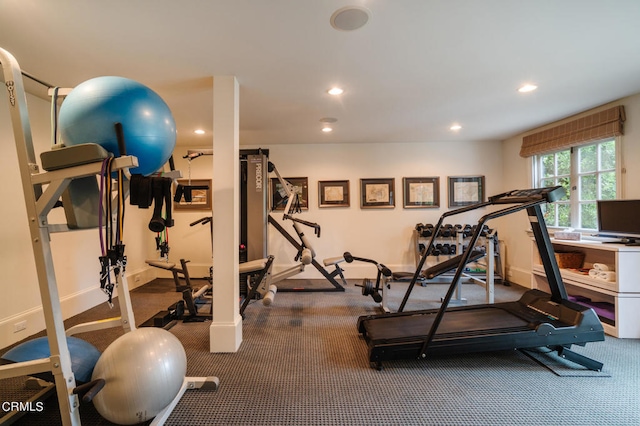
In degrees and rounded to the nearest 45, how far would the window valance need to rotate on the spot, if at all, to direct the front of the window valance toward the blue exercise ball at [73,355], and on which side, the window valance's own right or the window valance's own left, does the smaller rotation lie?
0° — it already faces it

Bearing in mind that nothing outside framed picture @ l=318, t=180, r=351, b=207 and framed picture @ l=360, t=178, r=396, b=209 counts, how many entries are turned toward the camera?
2

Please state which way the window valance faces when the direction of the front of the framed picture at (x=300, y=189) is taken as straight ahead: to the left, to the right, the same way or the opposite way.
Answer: to the right

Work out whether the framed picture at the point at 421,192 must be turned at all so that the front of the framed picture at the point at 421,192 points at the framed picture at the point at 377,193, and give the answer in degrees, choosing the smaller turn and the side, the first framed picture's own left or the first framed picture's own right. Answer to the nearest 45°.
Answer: approximately 90° to the first framed picture's own right

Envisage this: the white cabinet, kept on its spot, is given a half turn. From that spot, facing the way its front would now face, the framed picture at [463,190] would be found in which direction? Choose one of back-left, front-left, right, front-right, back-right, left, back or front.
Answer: left

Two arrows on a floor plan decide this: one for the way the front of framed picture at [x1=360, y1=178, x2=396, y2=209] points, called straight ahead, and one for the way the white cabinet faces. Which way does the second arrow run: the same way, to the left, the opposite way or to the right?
to the right

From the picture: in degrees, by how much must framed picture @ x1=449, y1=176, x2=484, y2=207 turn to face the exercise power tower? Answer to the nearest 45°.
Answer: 0° — it already faces it

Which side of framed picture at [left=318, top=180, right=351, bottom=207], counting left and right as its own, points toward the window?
left

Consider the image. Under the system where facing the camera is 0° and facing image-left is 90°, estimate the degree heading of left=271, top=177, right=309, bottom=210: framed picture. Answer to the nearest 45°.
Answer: approximately 0°

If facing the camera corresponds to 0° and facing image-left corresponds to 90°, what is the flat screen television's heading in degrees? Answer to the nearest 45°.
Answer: approximately 45°
